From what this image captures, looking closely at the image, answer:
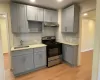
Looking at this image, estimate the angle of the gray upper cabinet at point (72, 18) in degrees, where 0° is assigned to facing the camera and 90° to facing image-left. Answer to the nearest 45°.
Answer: approximately 45°

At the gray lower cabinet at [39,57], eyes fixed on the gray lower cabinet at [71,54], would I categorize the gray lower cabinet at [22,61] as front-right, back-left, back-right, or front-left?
back-right

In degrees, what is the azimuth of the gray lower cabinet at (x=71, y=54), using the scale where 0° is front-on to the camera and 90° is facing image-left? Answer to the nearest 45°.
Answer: approximately 45°

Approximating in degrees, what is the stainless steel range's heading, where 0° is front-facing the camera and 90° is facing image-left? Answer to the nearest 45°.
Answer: approximately 315°

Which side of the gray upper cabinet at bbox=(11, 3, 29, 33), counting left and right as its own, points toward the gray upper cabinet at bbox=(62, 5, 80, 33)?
left
